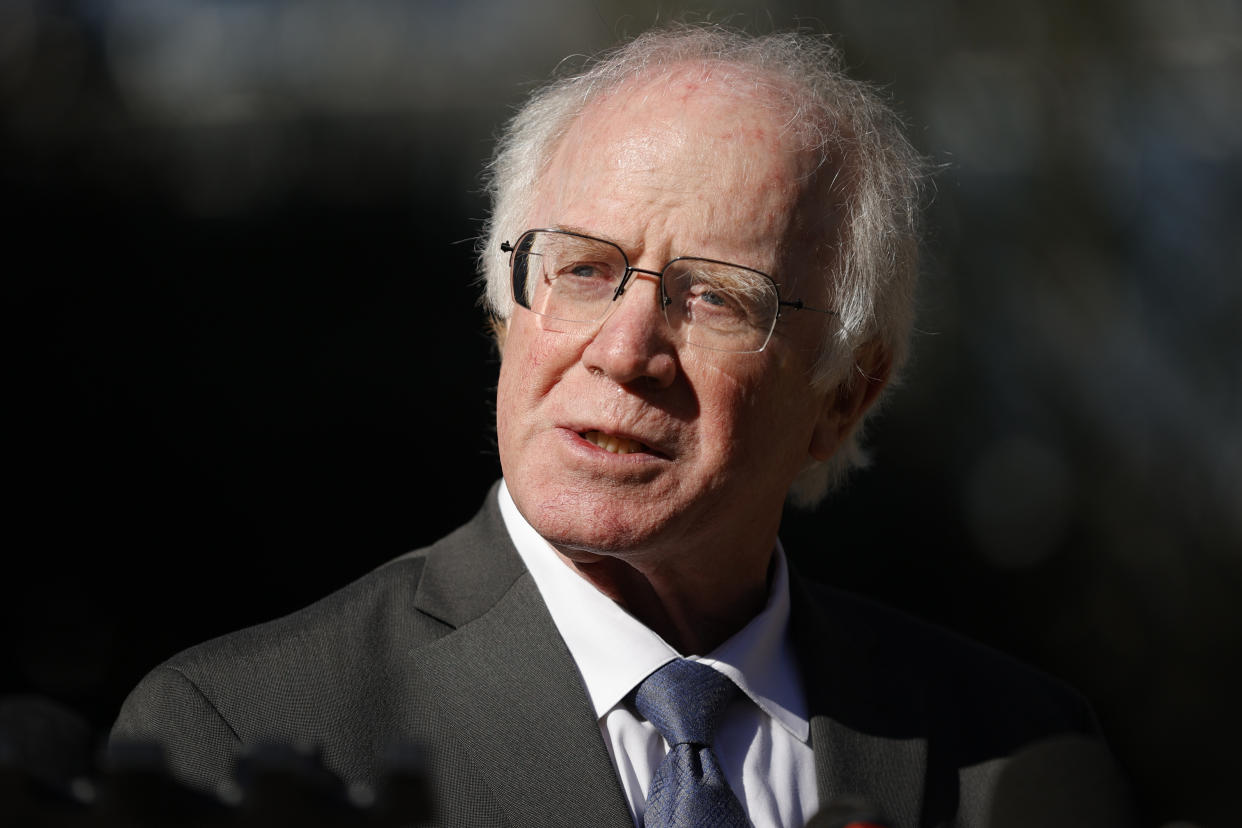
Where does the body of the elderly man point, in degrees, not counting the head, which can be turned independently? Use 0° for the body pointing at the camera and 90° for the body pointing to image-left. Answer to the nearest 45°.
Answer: approximately 0°

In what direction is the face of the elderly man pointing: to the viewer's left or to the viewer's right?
to the viewer's left
